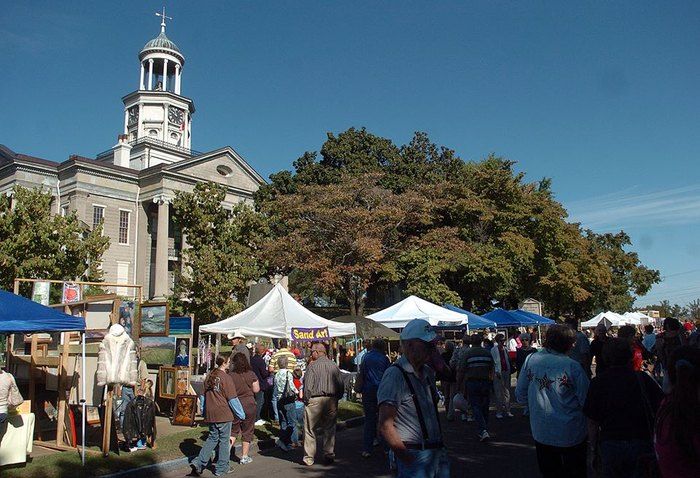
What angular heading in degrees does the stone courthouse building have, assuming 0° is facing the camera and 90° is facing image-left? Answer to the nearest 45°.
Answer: approximately 315°

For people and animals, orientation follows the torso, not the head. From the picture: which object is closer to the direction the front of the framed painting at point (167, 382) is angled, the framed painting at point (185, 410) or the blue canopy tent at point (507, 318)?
the framed painting

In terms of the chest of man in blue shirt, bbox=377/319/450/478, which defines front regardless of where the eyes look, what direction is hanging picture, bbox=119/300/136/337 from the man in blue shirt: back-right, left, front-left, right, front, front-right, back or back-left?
back

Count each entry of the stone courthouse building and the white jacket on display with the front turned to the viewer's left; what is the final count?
0

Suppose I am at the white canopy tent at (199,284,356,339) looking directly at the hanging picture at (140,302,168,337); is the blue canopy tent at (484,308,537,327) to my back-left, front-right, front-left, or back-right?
back-right

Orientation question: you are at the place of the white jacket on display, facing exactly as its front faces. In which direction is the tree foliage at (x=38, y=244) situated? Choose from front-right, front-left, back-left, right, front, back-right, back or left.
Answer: back

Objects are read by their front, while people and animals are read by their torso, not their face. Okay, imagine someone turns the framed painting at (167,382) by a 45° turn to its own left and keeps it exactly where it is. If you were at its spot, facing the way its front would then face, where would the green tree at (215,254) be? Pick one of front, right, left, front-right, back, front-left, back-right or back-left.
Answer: left

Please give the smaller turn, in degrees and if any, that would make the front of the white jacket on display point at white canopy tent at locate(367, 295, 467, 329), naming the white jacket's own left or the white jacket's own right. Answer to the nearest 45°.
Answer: approximately 135° to the white jacket's own left

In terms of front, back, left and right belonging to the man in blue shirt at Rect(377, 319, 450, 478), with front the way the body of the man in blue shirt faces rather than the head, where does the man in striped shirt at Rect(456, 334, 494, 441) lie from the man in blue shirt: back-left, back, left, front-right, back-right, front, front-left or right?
back-left

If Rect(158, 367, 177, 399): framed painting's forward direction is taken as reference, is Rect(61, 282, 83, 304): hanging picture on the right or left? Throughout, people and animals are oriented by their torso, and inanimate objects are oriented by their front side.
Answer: on its right

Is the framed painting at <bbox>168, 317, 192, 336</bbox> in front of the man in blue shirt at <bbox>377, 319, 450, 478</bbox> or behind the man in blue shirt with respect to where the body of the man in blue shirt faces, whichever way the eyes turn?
behind
